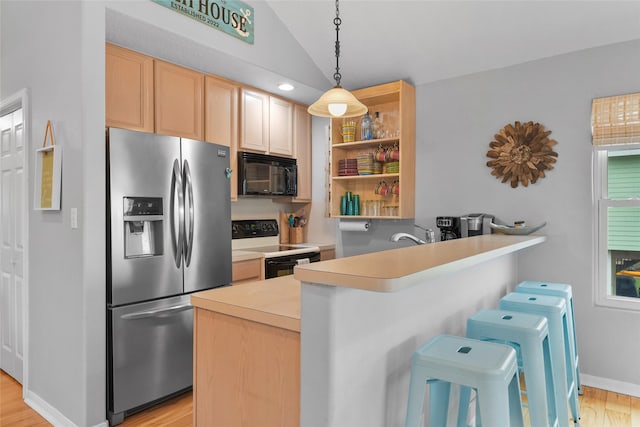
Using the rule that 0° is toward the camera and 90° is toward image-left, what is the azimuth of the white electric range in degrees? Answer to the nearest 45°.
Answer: approximately 315°

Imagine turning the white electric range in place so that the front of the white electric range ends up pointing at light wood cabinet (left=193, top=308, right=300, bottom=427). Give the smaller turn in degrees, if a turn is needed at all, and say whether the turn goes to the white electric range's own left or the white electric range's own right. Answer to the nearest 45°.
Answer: approximately 45° to the white electric range's own right

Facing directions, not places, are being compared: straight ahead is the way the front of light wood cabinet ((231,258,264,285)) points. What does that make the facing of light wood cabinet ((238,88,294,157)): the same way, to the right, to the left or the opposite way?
the same way

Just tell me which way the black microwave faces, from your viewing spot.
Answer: facing the viewer and to the right of the viewer

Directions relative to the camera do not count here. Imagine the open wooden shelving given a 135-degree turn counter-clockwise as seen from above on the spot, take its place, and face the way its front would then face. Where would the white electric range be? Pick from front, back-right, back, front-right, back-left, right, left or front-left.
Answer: back

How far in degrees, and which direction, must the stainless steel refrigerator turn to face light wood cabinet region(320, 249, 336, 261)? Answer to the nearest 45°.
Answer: approximately 90° to its left

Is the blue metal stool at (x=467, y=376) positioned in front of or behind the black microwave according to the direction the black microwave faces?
in front

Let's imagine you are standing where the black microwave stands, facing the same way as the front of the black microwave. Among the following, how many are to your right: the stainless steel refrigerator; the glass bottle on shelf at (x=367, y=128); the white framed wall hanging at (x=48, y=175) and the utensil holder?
2

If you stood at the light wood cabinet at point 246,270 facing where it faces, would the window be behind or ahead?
ahead

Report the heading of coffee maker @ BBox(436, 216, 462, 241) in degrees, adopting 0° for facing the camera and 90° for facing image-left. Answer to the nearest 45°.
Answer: approximately 45°

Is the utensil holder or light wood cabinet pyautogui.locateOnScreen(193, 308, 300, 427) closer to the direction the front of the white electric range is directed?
the light wood cabinet

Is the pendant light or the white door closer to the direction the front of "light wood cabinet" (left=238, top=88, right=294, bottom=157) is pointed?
the pendant light

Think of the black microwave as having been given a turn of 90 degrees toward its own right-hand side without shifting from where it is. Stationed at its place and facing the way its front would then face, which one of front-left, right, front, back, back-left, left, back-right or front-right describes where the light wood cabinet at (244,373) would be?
front-left

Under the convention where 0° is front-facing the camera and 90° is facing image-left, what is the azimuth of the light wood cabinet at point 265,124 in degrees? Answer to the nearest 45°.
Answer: approximately 315°

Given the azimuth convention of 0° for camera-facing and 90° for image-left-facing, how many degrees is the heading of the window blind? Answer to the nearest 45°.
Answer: approximately 45°
